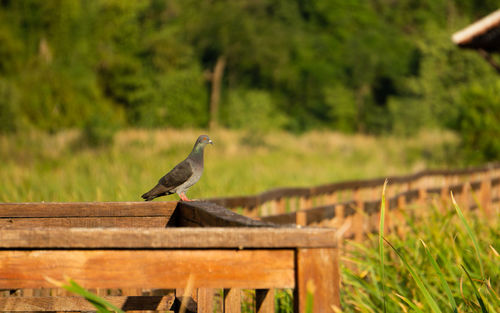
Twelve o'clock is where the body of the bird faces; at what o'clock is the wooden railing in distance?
The wooden railing in distance is roughly at 10 o'clock from the bird.

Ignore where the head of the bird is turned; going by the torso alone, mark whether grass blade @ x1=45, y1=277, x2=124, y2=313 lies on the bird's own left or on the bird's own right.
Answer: on the bird's own right

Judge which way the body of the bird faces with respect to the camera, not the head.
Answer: to the viewer's right
